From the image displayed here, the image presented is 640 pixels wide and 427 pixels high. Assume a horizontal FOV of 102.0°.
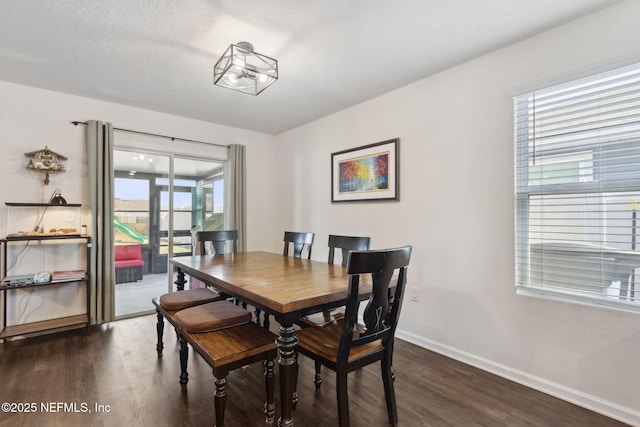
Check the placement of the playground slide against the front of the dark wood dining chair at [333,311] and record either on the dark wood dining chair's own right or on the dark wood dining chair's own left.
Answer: on the dark wood dining chair's own right

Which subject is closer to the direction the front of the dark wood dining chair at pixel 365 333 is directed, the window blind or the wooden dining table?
the wooden dining table

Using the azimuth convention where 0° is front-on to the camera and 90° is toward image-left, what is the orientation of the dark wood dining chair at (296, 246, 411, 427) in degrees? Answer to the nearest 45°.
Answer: approximately 135°

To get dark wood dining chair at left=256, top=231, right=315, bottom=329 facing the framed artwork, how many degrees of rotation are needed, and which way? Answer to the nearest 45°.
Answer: approximately 135° to its left

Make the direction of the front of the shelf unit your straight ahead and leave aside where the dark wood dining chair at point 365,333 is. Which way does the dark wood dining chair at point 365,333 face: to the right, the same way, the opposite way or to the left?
the opposite way

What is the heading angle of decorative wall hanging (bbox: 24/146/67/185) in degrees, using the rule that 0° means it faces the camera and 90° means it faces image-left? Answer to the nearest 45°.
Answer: approximately 0°
